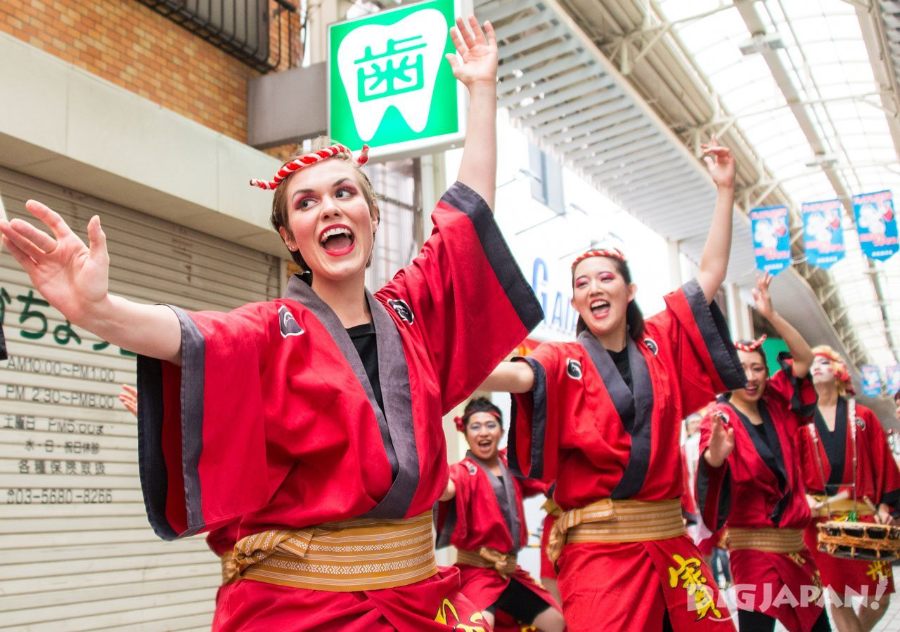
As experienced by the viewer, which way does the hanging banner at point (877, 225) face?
facing the viewer

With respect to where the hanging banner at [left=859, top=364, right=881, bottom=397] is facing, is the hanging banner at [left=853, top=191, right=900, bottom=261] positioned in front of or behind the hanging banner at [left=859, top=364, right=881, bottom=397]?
in front

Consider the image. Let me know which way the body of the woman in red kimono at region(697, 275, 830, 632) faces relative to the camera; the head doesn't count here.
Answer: toward the camera

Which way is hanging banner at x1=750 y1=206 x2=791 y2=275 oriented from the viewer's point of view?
toward the camera

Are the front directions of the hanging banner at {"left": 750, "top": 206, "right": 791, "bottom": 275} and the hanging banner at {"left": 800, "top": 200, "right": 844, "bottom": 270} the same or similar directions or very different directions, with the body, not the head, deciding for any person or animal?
same or similar directions

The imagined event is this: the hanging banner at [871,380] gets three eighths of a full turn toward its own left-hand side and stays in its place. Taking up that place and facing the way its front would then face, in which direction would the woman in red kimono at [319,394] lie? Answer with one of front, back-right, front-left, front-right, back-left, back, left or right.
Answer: back-right

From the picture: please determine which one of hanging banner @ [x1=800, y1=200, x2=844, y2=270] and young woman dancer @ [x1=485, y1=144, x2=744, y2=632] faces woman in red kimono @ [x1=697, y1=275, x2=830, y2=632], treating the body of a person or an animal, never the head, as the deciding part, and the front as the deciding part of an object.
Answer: the hanging banner

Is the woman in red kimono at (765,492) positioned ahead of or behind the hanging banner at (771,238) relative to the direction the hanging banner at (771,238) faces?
ahead

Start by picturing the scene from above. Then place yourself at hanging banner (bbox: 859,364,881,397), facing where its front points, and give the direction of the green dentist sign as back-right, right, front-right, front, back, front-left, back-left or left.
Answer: front

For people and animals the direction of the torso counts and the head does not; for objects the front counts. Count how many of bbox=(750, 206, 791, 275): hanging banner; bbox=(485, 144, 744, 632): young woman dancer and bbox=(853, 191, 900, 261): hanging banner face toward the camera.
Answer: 3

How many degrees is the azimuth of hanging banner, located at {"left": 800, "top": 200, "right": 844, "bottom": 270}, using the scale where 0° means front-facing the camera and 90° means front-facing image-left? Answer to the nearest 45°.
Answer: approximately 0°

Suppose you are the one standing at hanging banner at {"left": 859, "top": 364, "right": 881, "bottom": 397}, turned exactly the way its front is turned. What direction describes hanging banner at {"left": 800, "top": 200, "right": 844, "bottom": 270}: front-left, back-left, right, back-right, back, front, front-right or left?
front

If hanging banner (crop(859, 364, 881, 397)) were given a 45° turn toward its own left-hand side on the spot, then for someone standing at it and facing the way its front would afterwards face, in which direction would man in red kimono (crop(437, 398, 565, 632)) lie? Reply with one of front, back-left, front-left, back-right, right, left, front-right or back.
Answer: front-right

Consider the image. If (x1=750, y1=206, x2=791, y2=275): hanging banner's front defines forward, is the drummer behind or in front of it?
in front
